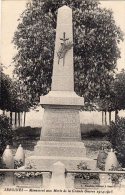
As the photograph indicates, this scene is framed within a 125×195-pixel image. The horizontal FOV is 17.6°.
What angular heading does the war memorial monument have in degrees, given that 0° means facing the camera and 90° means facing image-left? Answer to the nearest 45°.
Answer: approximately 0°

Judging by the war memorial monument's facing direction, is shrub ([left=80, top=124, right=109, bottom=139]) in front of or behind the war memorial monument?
behind

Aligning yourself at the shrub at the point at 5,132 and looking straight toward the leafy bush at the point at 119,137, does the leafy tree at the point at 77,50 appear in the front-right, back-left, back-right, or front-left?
front-left

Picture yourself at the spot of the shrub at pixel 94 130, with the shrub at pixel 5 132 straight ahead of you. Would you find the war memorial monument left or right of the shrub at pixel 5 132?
left

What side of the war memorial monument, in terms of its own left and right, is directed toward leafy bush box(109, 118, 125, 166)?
left

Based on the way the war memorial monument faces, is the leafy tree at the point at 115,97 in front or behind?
behind

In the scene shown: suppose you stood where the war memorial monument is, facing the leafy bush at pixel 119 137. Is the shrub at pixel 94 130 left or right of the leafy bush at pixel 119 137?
left

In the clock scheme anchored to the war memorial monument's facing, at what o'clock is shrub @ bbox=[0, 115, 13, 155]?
The shrub is roughly at 4 o'clock from the war memorial monument.
